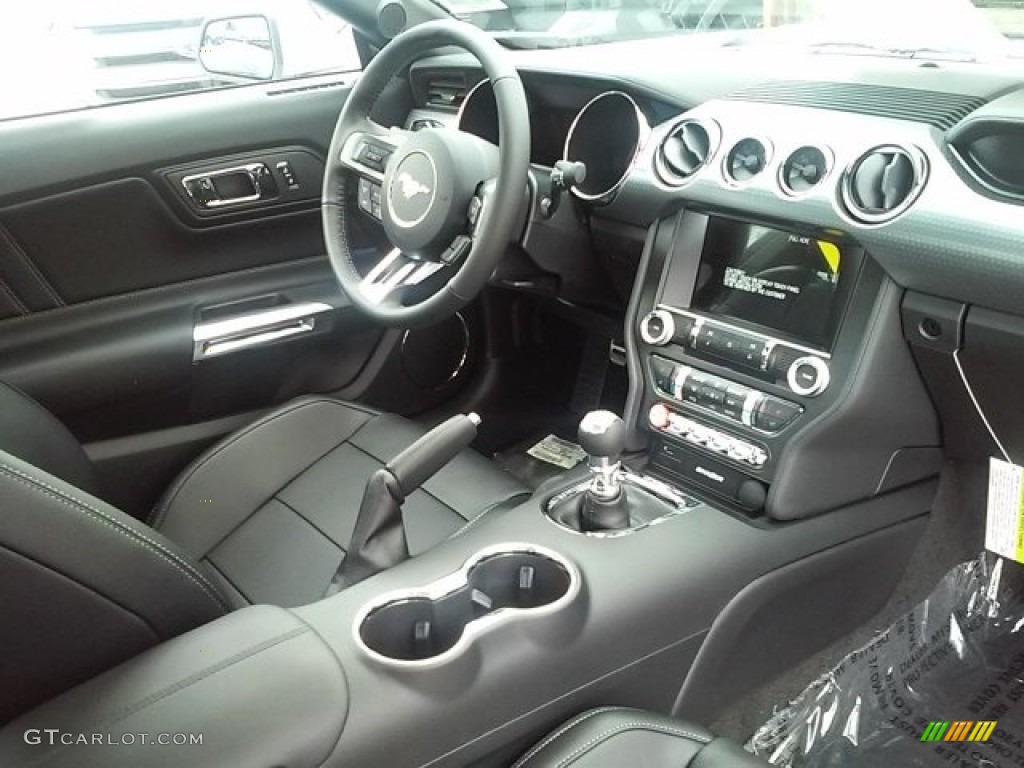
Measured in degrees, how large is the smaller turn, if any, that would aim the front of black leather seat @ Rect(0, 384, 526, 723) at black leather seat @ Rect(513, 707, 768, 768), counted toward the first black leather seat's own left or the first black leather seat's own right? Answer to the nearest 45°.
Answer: approximately 90° to the first black leather seat's own right

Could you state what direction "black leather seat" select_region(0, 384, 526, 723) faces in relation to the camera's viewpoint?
facing away from the viewer and to the right of the viewer
